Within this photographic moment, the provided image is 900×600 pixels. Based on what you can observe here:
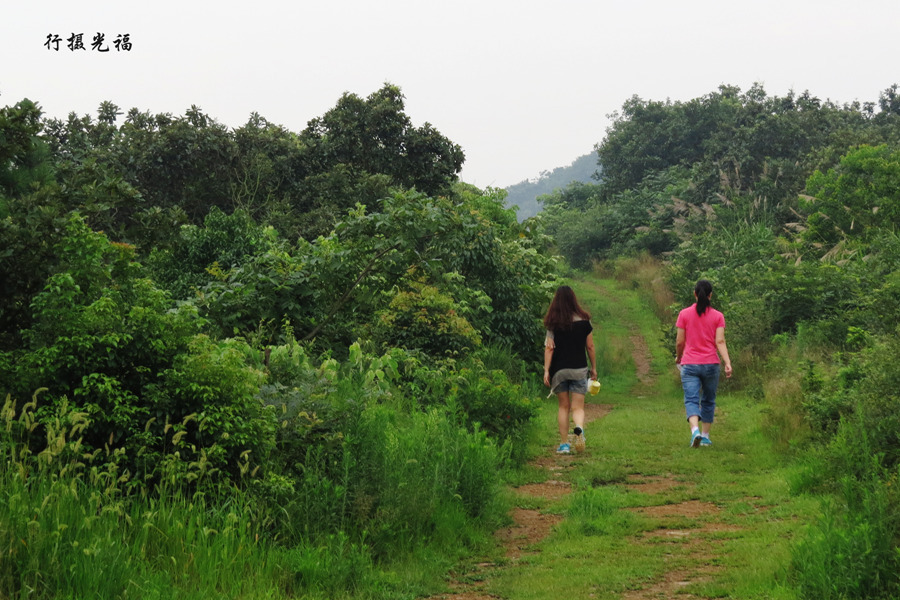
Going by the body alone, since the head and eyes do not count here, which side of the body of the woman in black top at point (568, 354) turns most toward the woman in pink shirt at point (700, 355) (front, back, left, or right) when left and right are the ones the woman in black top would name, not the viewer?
right

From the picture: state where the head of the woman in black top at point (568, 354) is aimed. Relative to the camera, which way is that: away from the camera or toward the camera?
away from the camera

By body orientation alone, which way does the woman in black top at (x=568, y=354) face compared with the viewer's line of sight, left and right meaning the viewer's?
facing away from the viewer

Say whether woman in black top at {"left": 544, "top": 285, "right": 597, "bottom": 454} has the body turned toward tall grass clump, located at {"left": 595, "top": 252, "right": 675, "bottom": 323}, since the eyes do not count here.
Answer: yes

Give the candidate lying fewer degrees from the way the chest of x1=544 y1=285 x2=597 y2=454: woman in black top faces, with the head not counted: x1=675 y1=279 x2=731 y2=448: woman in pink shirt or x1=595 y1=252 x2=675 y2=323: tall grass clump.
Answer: the tall grass clump

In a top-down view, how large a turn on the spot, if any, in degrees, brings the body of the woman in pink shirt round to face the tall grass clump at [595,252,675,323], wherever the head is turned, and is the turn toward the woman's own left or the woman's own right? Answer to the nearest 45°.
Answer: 0° — they already face it

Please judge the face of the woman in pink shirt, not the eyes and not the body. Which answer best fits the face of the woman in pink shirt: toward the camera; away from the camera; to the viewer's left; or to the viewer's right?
away from the camera

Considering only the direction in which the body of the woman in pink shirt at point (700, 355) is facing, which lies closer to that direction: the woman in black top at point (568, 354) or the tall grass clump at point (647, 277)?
the tall grass clump

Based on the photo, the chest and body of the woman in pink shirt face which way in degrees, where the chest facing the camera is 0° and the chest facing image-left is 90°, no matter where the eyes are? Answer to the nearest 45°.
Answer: approximately 180°
